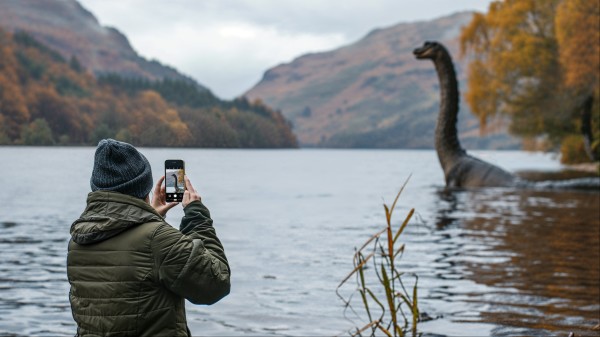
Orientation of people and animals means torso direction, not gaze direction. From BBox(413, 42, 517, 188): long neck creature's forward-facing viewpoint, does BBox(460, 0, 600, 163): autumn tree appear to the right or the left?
on its right

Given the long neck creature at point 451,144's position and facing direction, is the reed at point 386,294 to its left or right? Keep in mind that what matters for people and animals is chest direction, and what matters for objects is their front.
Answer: on its left

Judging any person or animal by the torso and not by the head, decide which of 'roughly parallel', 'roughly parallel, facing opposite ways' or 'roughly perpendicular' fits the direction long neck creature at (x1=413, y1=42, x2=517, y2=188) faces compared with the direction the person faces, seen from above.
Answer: roughly perpendicular

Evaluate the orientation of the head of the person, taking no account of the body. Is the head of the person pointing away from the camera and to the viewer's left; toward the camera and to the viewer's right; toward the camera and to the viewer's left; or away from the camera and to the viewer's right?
away from the camera and to the viewer's right

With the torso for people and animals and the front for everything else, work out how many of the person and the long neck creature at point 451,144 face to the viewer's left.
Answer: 1

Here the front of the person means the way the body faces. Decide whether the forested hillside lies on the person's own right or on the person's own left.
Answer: on the person's own left

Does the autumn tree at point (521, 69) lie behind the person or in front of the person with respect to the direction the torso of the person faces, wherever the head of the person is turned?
in front

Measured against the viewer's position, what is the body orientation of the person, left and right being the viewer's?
facing away from the viewer and to the right of the viewer

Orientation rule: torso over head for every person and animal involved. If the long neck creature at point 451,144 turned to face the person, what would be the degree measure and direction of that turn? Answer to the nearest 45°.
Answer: approximately 90° to its left

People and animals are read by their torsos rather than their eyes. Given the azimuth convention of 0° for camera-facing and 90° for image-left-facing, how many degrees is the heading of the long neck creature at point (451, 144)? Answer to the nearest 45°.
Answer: approximately 90°
